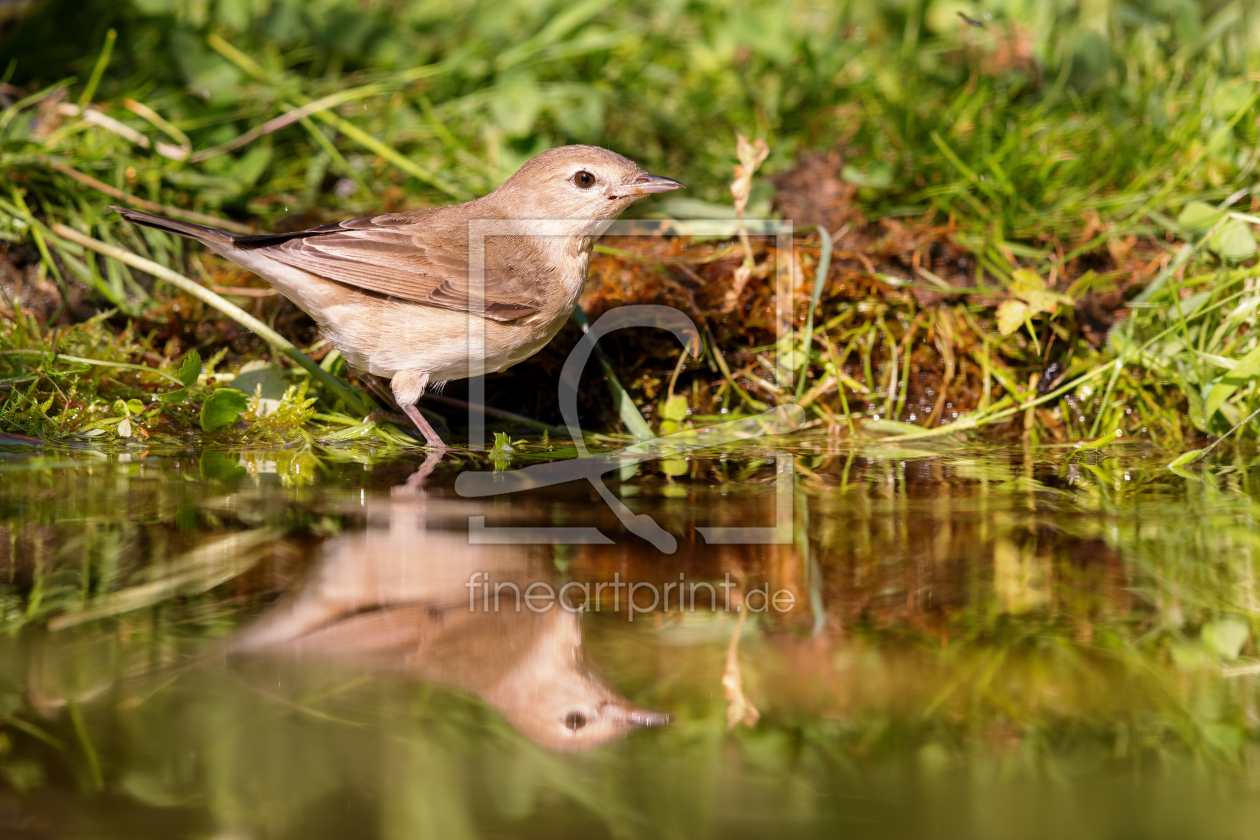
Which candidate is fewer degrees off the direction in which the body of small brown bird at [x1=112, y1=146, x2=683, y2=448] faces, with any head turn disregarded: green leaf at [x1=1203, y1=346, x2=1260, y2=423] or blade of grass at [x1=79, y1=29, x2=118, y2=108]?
the green leaf

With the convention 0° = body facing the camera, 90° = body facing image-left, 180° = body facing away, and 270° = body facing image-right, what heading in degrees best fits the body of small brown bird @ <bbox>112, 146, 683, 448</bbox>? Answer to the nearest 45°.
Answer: approximately 270°

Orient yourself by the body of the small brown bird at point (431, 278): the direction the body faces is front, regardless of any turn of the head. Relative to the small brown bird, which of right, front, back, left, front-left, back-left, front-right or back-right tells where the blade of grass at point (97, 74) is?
back-left

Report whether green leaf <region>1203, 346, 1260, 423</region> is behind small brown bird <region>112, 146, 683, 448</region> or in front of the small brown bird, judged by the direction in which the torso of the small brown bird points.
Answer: in front

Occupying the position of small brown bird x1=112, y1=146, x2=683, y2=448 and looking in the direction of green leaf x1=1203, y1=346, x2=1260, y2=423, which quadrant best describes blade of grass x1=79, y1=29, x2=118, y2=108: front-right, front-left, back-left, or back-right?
back-left

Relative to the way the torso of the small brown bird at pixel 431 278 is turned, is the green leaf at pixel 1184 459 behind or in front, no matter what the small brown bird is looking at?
in front

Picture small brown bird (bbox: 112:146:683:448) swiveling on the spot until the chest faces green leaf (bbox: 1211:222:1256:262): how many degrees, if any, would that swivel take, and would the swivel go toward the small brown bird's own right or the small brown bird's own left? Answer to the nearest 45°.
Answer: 0° — it already faces it
